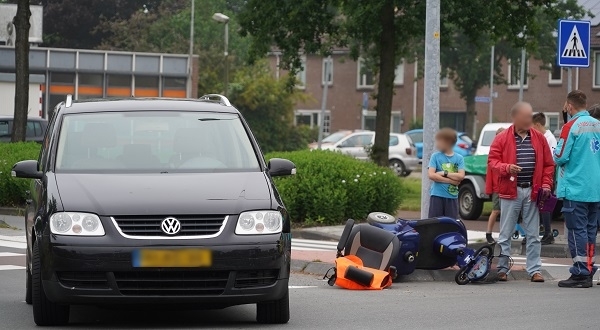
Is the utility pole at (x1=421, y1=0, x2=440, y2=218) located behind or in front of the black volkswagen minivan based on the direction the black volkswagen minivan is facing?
behind

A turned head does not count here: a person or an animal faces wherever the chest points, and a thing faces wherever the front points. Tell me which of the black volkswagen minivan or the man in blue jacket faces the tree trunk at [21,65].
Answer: the man in blue jacket

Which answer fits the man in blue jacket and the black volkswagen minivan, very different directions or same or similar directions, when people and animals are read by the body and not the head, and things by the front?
very different directions

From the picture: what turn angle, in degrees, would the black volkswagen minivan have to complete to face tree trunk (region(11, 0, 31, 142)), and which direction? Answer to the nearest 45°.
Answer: approximately 180°

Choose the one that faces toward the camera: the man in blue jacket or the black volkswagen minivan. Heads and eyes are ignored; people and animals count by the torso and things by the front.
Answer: the black volkswagen minivan

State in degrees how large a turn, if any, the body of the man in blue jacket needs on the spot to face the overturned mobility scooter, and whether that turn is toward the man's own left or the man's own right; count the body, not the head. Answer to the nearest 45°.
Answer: approximately 45° to the man's own left

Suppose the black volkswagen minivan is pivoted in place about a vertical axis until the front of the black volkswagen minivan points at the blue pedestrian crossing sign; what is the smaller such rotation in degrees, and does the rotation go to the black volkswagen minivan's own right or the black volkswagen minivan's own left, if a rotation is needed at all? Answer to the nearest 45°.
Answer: approximately 135° to the black volkswagen minivan's own left

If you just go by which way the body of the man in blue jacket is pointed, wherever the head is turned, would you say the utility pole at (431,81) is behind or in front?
in front

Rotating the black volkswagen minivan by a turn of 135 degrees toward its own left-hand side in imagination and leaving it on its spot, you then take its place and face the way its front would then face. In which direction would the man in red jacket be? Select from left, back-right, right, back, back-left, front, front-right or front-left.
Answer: front

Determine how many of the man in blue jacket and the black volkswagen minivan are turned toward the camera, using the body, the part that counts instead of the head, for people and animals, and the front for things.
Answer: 1

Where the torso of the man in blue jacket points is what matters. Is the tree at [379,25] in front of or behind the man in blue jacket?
in front

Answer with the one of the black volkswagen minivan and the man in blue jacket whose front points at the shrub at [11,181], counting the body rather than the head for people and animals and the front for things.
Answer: the man in blue jacket

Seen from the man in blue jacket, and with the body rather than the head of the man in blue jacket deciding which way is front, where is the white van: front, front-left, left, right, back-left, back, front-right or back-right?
front-right

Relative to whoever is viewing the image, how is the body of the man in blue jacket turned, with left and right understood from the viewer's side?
facing away from the viewer and to the left of the viewer

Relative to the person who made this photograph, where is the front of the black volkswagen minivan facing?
facing the viewer

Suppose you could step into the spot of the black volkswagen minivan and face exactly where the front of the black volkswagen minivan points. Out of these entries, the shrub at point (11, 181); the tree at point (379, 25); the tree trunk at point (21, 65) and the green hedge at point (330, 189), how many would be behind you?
4
